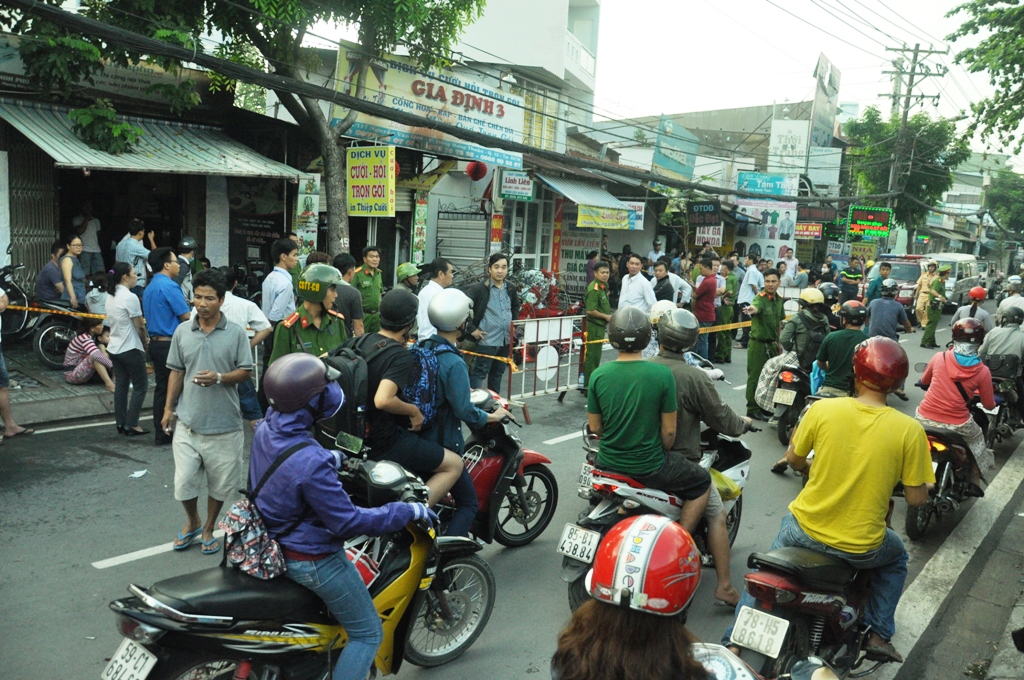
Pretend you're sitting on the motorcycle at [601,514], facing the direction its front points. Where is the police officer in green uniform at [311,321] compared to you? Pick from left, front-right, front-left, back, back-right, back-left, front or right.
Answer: left

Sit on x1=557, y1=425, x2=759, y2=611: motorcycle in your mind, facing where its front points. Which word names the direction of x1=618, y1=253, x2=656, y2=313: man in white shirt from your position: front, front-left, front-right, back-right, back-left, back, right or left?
front-left

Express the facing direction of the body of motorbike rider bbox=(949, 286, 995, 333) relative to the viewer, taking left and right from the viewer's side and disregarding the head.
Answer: facing away from the viewer

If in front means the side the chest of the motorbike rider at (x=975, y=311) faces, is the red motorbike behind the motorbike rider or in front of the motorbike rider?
behind

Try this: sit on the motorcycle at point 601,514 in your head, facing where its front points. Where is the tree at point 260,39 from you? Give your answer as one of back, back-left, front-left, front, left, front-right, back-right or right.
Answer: left

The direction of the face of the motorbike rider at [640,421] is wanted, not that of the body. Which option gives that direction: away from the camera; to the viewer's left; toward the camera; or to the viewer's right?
away from the camera

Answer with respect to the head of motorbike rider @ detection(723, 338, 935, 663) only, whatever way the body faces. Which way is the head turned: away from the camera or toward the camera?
away from the camera

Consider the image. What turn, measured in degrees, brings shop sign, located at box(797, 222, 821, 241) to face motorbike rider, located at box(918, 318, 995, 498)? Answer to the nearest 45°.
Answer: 0° — it already faces them

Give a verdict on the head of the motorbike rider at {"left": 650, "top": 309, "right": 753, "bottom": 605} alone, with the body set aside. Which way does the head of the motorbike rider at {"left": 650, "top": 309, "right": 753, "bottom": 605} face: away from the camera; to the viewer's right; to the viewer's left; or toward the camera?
away from the camera

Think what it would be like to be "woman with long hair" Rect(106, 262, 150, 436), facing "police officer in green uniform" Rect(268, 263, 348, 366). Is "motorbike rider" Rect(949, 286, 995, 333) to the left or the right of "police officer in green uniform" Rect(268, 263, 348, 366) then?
left

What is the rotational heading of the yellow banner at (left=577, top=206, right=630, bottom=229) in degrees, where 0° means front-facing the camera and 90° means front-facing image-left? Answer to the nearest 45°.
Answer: approximately 0°
